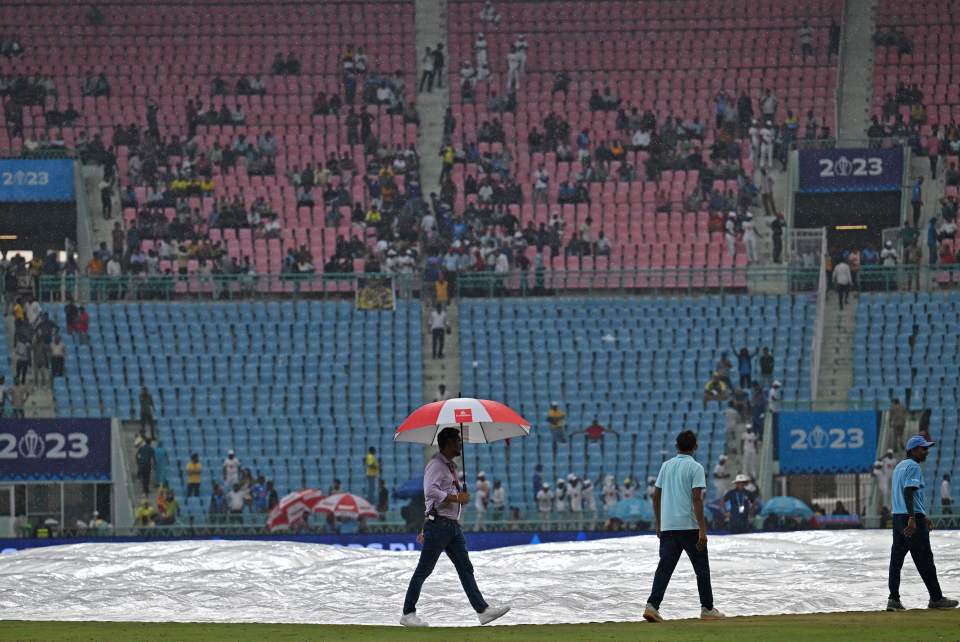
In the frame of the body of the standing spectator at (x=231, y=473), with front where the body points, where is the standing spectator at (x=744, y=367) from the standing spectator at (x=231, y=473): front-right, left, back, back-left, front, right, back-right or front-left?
left

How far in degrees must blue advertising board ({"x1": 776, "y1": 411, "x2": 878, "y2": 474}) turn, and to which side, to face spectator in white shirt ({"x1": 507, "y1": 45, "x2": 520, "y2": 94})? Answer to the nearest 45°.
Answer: approximately 135° to its right

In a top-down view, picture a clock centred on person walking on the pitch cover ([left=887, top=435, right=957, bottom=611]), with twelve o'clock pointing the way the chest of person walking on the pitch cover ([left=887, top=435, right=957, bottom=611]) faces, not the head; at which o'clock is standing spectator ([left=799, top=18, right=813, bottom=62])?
standing spectator ([left=799, top=18, right=813, bottom=62]) is roughly at 9 o'clock from person walking on the pitch cover ([left=887, top=435, right=957, bottom=611]).

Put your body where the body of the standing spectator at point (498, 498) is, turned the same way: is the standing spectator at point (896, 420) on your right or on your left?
on your left

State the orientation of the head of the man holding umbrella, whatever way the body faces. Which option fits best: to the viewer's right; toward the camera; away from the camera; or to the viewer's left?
to the viewer's right

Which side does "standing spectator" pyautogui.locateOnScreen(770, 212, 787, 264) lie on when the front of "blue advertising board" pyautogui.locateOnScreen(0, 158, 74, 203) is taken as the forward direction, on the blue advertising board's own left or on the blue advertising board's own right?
on the blue advertising board's own left

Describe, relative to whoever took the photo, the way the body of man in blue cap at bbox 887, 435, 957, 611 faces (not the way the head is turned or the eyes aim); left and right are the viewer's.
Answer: facing to the right of the viewer

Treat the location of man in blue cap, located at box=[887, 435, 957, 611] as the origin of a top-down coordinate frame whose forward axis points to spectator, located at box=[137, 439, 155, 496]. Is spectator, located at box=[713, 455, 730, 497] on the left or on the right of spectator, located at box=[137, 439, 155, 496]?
right

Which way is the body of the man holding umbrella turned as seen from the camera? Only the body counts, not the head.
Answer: to the viewer's right

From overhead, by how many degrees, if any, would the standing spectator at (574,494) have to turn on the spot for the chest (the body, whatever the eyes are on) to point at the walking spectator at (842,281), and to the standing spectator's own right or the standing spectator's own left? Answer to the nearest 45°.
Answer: approximately 135° to the standing spectator's own left

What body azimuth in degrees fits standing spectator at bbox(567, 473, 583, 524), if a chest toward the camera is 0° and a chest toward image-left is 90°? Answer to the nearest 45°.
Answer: approximately 0°

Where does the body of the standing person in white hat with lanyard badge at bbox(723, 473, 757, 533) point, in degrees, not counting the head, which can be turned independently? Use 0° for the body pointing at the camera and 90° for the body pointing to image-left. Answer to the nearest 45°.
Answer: approximately 0°

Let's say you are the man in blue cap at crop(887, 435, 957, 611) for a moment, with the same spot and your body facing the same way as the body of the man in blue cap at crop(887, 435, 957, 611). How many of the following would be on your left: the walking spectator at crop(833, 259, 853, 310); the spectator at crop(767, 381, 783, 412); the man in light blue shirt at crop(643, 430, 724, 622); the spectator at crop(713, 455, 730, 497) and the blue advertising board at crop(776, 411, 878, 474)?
4
